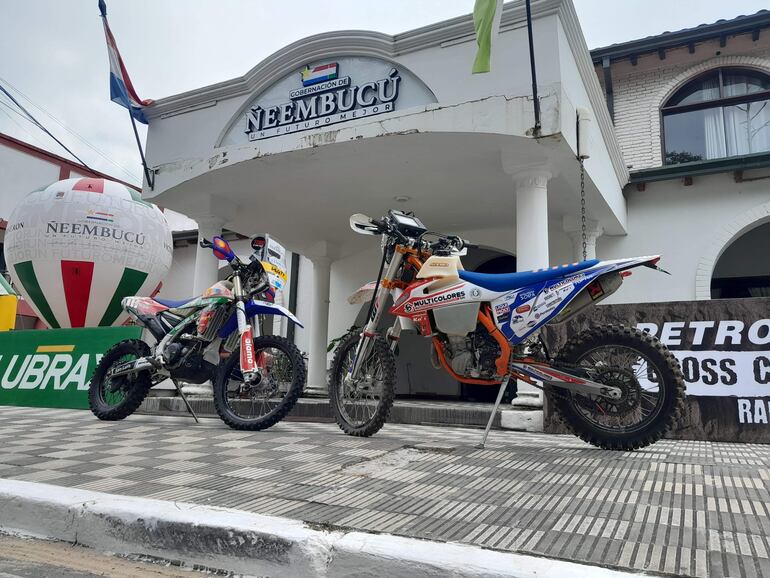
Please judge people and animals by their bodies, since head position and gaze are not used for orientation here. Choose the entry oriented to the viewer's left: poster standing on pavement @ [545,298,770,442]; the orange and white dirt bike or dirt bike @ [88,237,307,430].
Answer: the orange and white dirt bike

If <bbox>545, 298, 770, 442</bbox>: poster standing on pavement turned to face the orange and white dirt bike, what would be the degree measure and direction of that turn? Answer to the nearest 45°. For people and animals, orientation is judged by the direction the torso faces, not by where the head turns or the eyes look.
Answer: approximately 45° to its right

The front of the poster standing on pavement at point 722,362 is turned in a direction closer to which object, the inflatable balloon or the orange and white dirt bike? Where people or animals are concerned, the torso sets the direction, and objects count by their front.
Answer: the orange and white dirt bike

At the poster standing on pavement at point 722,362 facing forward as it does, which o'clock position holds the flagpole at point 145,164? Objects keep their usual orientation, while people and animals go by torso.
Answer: The flagpole is roughly at 3 o'clock from the poster standing on pavement.

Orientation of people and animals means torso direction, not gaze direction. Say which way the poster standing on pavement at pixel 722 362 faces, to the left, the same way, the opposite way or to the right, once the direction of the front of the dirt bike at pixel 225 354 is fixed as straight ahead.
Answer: to the right

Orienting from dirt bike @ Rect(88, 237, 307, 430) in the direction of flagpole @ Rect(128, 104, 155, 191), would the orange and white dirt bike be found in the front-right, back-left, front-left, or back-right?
back-right

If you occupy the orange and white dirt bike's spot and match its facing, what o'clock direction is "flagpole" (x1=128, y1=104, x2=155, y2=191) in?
The flagpole is roughly at 1 o'clock from the orange and white dirt bike.

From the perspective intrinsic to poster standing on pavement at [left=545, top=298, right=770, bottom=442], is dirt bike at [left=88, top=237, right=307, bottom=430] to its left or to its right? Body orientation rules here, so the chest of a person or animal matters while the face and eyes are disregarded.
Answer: on its right

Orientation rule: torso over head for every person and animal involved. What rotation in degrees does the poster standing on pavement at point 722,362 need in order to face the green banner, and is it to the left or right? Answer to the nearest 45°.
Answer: approximately 90° to its right

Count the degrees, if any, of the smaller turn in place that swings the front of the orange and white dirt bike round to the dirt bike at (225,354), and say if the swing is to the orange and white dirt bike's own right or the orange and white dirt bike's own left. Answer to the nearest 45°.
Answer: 0° — it already faces it

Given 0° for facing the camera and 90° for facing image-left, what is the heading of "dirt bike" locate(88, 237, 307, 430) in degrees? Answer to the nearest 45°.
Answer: approximately 315°

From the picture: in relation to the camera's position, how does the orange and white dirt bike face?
facing to the left of the viewer

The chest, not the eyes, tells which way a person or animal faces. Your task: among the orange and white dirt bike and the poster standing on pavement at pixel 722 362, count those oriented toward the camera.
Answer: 1
